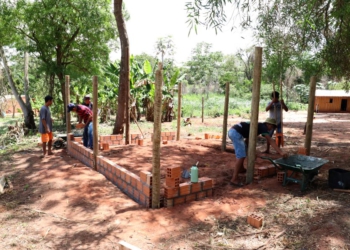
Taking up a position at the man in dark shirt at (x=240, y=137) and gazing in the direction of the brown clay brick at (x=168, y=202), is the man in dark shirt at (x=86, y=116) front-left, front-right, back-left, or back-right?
front-right

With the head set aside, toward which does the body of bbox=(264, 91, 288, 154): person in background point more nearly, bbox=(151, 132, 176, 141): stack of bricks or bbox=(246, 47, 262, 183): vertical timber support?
the vertical timber support

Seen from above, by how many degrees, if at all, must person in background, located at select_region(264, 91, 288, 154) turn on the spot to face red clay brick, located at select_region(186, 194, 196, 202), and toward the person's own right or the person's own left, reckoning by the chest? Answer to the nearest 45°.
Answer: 0° — they already face it

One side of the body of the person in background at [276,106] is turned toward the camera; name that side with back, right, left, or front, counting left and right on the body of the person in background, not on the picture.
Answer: front

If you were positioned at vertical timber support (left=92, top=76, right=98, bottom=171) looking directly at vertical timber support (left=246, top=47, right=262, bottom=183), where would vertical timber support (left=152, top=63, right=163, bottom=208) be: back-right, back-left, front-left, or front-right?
front-right

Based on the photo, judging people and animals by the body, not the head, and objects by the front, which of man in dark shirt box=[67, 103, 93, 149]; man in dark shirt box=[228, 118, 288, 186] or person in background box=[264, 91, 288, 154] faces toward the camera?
the person in background

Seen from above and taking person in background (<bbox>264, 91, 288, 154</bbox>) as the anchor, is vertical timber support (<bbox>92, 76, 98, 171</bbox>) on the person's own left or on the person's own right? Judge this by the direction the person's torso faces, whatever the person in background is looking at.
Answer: on the person's own right

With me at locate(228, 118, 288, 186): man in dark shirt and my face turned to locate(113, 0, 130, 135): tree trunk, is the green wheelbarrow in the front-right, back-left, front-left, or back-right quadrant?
back-right

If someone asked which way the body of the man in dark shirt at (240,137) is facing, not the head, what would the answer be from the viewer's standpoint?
to the viewer's right

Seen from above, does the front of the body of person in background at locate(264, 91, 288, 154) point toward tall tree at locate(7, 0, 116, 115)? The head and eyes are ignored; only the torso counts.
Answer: no

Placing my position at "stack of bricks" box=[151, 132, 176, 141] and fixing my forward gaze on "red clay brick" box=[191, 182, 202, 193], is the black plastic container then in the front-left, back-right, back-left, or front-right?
front-left

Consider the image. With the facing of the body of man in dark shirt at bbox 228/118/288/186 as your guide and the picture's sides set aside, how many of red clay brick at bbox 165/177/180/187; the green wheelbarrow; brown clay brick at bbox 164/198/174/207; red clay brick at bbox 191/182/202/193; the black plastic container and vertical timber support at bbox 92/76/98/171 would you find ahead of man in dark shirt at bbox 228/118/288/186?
2

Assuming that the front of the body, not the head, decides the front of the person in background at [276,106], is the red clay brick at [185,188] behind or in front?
in front
